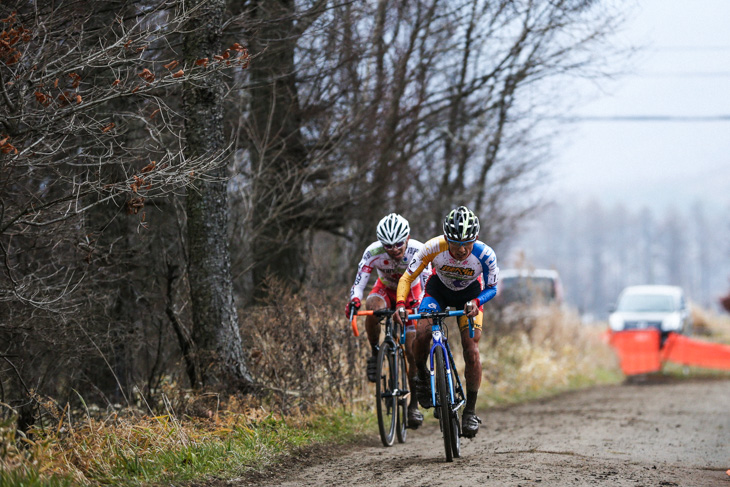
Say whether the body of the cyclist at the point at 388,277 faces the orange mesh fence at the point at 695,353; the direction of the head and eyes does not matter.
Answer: no

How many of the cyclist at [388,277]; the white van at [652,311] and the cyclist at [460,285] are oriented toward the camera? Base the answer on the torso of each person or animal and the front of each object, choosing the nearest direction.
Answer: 3

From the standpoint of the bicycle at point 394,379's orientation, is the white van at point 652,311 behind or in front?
behind

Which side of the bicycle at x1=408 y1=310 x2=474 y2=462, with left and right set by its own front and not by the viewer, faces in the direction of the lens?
front

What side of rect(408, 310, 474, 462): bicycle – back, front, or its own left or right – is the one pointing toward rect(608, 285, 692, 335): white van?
back

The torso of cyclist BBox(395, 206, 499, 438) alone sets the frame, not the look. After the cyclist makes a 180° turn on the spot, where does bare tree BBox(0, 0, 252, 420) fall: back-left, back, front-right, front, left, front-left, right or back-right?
left

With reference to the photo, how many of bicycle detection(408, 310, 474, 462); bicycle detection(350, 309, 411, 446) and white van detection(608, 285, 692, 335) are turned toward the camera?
3

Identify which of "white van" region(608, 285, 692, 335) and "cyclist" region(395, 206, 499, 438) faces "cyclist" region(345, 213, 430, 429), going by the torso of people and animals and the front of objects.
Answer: the white van

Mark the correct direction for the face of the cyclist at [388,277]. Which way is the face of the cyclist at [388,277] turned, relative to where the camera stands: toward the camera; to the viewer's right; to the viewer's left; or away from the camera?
toward the camera

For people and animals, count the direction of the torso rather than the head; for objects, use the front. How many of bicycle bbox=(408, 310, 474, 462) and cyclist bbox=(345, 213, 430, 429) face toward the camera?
2

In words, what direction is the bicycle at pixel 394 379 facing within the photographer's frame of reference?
facing the viewer

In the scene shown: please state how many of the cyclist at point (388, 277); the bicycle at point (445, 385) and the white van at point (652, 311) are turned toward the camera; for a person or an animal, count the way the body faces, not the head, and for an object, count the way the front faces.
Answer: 3

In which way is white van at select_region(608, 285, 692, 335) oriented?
toward the camera

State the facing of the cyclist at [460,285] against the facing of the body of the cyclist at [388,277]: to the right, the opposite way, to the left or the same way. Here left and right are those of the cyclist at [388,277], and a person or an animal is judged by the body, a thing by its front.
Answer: the same way

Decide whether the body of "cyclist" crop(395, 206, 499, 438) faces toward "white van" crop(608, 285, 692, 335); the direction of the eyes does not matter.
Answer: no

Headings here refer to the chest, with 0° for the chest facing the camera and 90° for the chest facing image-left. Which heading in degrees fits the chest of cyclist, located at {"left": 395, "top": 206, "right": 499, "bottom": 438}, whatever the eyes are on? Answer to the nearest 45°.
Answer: approximately 0°

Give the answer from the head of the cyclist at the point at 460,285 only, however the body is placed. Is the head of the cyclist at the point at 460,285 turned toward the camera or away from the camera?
toward the camera

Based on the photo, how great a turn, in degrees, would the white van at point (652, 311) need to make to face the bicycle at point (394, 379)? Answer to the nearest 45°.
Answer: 0° — it already faces it

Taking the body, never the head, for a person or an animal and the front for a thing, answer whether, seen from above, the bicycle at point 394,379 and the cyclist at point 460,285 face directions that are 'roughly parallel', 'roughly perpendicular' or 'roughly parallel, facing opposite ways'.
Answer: roughly parallel
